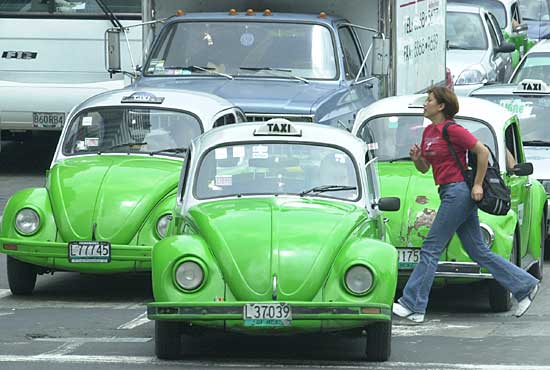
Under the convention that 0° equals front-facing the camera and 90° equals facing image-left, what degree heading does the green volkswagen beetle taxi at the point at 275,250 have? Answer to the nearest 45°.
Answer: approximately 0°

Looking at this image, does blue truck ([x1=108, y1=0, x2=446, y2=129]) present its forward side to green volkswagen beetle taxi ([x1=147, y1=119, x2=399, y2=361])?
yes

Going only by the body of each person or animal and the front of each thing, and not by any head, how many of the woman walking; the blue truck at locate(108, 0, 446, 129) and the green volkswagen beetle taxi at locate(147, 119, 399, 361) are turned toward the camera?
2

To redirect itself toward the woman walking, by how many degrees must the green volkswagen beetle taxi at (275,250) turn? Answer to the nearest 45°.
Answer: approximately 135° to its left

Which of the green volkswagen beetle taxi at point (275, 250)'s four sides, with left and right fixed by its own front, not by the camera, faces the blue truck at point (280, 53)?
back

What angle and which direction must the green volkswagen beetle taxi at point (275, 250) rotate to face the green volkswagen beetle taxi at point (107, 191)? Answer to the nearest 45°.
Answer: approximately 135° to its right
